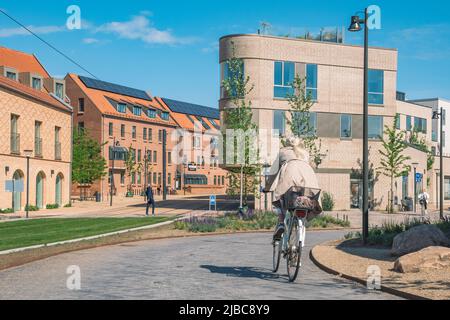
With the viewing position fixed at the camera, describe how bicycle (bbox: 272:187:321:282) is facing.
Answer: facing away from the viewer

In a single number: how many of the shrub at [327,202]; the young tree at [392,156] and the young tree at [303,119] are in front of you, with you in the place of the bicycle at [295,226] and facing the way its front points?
3

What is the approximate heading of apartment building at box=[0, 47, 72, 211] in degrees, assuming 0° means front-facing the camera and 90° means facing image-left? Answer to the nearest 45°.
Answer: approximately 315°

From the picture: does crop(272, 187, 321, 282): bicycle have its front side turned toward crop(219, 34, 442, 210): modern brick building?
yes

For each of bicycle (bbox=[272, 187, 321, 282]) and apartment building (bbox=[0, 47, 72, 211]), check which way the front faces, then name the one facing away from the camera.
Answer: the bicycle

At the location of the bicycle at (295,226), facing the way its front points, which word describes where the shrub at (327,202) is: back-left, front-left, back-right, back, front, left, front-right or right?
front

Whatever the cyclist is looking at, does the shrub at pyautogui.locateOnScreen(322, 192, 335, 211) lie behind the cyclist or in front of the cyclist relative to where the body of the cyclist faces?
in front

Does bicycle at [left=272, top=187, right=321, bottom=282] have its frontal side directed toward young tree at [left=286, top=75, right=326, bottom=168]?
yes

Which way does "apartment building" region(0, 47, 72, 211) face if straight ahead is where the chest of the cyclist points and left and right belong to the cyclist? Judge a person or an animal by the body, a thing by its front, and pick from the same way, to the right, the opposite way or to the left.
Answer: to the right

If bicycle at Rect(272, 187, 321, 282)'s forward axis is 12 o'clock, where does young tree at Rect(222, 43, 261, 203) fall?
The young tree is roughly at 12 o'clock from the bicycle.

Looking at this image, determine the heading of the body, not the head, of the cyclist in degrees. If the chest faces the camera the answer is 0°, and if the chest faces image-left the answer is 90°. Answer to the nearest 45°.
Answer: approximately 180°

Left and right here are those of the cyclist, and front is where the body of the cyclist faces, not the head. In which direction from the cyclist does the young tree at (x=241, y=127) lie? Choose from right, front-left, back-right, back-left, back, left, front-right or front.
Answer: front

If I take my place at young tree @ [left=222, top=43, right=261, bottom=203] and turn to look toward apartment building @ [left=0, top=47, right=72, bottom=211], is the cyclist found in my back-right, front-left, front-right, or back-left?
back-left

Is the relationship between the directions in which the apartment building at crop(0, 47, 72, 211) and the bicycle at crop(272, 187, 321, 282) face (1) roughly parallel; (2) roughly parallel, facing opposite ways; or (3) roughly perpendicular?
roughly perpendicular

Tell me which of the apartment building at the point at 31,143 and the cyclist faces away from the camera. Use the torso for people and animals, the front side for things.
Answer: the cyclist

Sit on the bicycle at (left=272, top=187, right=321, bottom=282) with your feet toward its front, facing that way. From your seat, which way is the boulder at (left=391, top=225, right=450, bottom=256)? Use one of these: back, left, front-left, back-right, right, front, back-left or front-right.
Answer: front-right
